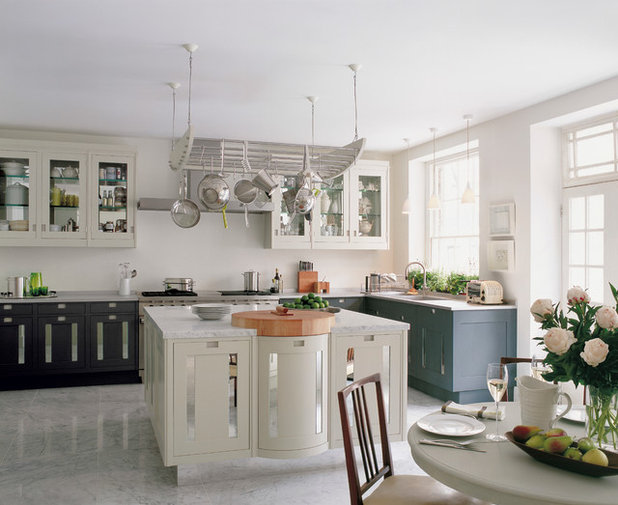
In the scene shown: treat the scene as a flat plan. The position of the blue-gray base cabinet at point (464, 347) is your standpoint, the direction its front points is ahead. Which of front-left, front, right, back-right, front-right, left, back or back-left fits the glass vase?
front-left

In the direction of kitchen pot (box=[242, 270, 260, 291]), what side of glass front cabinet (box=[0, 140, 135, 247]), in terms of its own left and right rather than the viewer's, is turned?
left

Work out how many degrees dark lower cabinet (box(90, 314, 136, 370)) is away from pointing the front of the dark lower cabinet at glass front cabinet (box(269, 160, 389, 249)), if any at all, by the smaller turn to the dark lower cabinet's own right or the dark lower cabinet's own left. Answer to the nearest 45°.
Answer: approximately 90° to the dark lower cabinet's own left

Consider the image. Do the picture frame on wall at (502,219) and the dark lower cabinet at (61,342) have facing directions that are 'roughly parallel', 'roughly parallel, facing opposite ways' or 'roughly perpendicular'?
roughly perpendicular

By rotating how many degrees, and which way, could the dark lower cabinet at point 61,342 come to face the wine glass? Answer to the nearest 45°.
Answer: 0° — it already faces it

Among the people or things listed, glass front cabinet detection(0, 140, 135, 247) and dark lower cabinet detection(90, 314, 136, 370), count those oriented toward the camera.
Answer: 2

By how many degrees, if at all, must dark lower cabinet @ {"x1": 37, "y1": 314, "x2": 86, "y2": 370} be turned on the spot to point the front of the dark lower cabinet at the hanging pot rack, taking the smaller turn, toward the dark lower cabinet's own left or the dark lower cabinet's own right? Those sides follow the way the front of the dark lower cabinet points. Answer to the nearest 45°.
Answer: approximately 45° to the dark lower cabinet's own left

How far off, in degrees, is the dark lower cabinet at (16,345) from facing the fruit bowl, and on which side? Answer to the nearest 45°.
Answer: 0° — it already faces it

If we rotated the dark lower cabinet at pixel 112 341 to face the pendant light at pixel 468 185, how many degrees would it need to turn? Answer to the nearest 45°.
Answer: approximately 45° to its left

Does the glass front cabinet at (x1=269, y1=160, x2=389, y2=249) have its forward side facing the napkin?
yes
